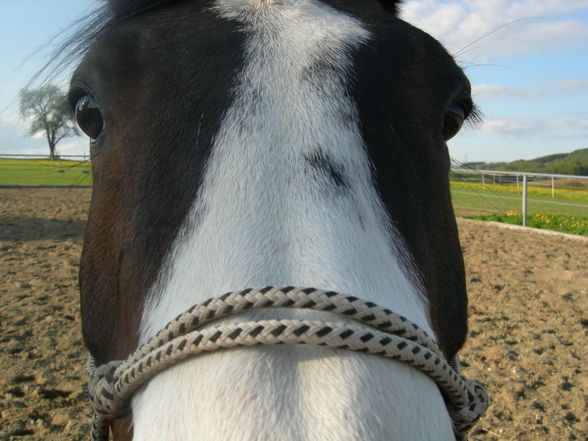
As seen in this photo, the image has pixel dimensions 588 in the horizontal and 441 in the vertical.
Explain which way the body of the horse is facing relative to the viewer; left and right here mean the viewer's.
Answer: facing the viewer

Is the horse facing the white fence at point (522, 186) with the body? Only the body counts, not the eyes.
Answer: no
